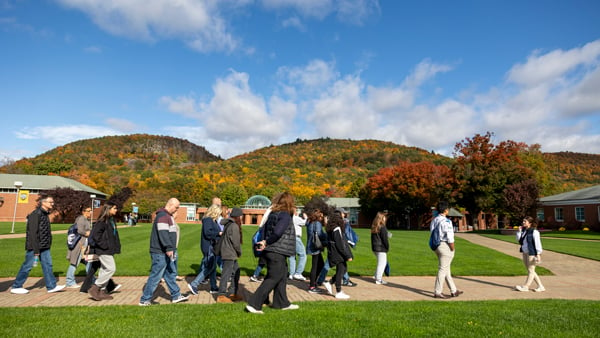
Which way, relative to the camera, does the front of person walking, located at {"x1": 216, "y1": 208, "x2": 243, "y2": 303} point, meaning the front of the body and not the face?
to the viewer's right

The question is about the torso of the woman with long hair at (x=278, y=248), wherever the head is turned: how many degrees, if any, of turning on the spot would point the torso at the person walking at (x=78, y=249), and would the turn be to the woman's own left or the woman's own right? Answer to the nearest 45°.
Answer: approximately 135° to the woman's own left

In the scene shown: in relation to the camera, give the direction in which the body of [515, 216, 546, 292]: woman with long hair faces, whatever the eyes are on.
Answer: to the viewer's left

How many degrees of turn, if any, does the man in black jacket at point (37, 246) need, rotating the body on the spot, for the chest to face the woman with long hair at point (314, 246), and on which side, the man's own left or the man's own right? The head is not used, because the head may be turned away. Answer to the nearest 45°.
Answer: approximately 45° to the man's own right

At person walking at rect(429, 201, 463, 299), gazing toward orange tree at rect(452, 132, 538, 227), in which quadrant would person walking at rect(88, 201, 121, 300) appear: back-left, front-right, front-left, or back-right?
back-left

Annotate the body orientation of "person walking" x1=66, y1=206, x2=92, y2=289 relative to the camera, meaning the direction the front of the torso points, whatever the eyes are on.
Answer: to the viewer's right

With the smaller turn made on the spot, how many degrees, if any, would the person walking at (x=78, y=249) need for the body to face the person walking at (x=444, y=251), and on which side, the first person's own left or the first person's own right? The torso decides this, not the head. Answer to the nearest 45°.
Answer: approximately 45° to the first person's own right

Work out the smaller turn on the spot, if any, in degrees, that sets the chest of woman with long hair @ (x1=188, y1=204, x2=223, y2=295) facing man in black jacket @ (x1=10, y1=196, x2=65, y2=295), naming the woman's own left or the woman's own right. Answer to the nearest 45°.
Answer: approximately 180°

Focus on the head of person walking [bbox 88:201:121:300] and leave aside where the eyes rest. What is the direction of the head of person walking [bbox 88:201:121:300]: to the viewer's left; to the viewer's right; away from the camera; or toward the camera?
to the viewer's right

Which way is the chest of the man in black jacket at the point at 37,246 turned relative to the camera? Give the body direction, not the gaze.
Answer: to the viewer's right

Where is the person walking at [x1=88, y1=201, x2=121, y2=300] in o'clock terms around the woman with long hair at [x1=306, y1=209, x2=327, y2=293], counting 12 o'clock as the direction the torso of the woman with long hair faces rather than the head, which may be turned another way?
The person walking is roughly at 5 o'clock from the woman with long hair.

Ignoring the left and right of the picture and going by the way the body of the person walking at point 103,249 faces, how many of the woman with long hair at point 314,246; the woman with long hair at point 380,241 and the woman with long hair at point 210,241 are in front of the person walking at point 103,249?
3

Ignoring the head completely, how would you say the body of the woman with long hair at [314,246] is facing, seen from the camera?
to the viewer's right

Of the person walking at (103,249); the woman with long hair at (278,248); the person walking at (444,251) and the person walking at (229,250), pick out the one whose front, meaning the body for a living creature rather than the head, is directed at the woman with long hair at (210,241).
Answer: the person walking at (103,249)
